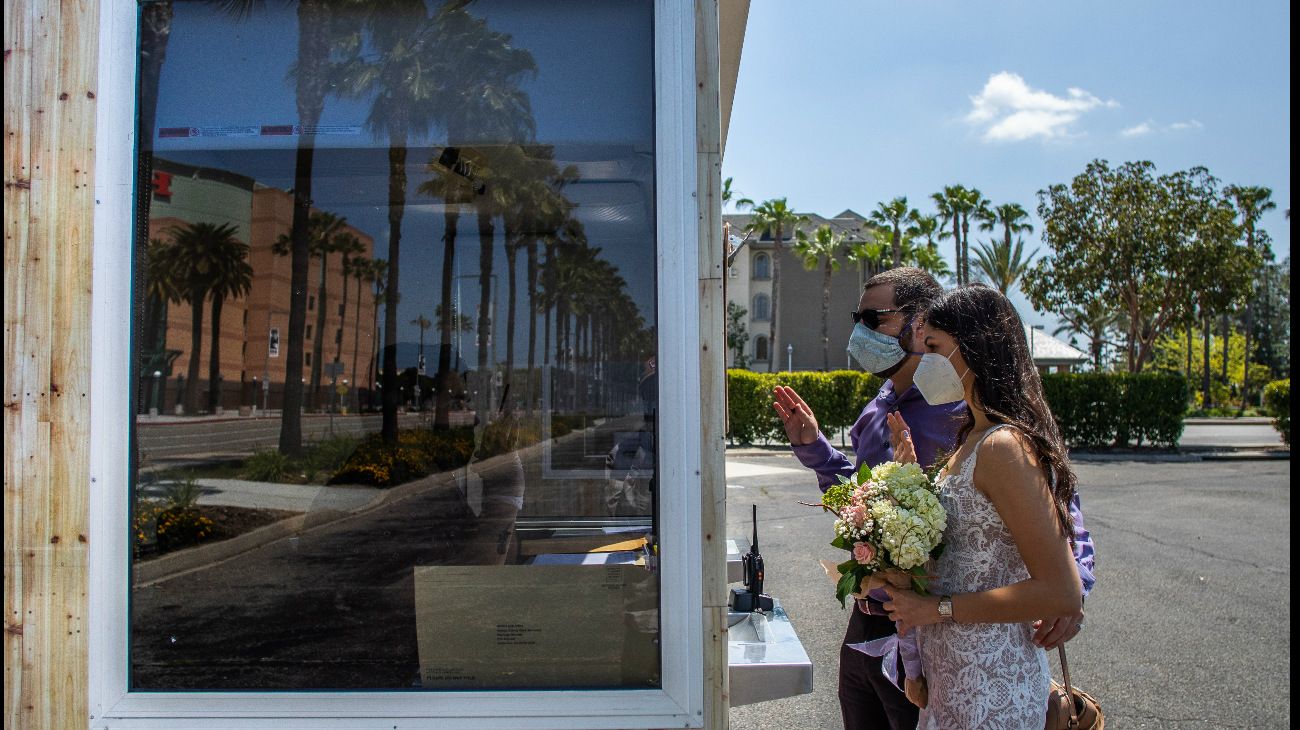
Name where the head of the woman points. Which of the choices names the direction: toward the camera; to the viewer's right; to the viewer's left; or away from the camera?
to the viewer's left

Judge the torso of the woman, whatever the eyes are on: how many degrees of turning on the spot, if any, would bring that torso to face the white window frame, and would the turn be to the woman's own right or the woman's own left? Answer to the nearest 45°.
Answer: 0° — they already face it

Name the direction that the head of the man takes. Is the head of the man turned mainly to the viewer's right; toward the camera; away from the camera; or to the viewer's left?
to the viewer's left

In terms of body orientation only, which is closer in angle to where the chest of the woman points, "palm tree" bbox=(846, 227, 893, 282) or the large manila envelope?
the large manila envelope

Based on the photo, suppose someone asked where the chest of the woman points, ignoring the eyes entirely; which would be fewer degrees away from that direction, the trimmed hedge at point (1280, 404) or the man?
the man

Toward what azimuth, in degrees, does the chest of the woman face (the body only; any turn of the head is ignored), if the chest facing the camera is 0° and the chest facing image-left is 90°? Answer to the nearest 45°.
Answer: approximately 90°

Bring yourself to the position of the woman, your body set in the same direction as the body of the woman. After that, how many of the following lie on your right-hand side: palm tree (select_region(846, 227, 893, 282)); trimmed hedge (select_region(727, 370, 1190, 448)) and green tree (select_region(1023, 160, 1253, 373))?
3

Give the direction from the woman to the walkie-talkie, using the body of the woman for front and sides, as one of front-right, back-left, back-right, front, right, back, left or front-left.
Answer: front-right

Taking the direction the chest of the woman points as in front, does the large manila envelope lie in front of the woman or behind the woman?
in front

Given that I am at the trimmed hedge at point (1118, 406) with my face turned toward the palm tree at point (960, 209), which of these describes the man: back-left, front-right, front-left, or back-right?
back-left

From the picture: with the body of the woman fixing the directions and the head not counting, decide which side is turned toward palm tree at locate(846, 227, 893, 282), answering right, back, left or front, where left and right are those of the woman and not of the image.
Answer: right
